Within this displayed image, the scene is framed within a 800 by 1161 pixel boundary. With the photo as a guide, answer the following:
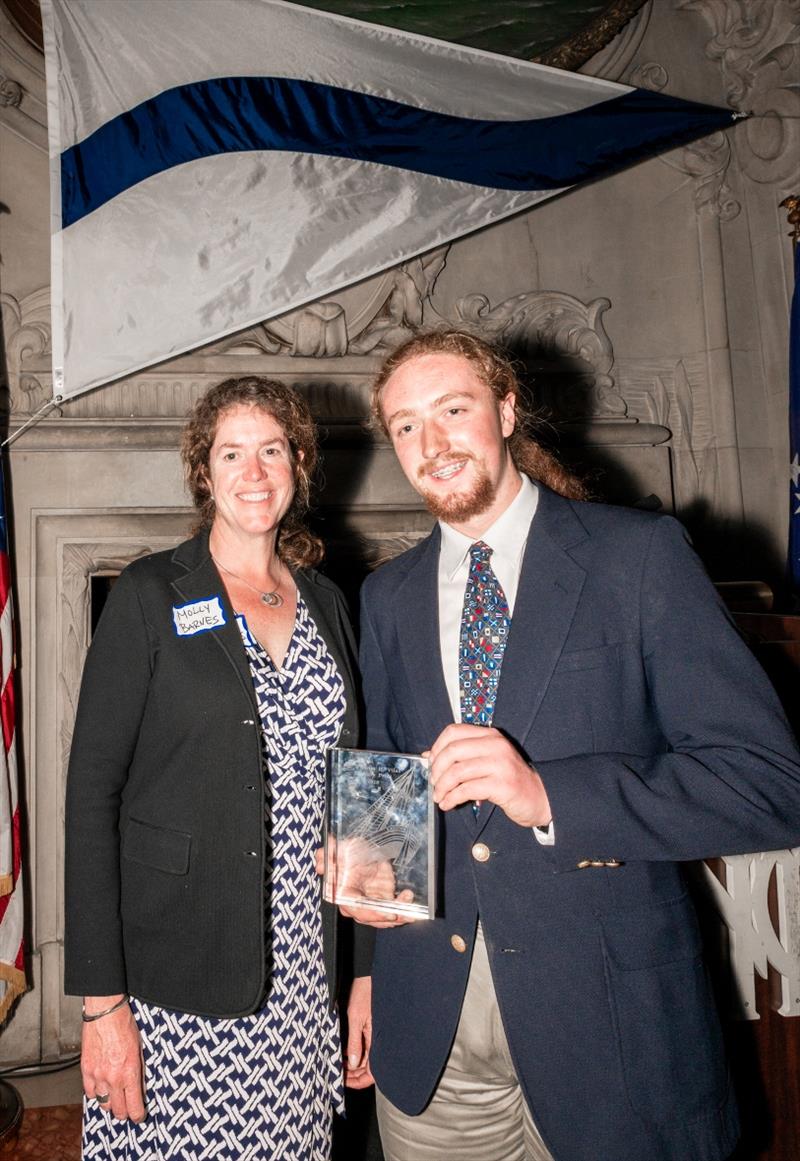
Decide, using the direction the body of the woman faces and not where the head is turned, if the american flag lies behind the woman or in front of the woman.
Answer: behind

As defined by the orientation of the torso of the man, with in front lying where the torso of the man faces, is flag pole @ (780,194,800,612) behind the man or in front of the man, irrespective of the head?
behind

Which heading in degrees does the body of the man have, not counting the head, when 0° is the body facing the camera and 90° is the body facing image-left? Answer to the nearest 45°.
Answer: approximately 45°

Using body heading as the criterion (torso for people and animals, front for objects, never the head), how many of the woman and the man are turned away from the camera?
0

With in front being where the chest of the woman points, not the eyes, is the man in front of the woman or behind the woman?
in front

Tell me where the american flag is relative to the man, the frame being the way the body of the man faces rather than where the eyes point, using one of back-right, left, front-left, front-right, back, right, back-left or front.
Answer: right

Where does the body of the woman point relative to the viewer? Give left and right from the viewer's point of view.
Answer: facing the viewer and to the right of the viewer
